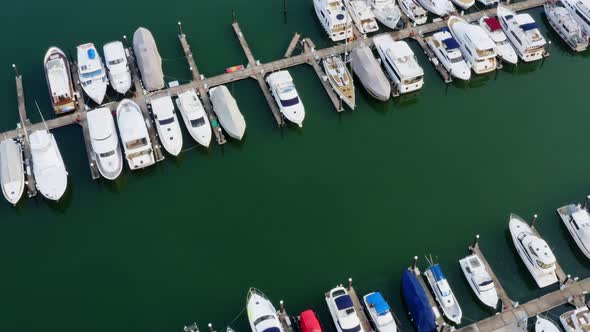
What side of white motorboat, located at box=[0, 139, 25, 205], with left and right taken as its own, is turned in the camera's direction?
front

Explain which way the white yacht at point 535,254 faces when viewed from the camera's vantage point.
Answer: facing away from the viewer and to the left of the viewer

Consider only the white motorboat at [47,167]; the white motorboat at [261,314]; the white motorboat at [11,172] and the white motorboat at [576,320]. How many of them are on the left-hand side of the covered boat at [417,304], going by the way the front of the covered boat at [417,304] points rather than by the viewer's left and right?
3

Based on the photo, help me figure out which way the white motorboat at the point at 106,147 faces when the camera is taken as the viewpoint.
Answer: facing the viewer

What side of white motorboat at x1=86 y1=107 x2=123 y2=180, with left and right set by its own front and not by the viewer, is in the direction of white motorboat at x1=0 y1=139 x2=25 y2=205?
right

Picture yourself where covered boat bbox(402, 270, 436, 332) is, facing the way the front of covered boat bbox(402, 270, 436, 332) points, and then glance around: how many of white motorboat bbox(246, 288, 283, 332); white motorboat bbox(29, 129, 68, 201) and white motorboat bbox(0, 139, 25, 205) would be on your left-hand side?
3

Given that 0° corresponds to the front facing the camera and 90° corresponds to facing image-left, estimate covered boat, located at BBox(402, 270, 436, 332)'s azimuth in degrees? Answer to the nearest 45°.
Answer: approximately 180°

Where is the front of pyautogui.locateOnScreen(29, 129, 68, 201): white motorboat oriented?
toward the camera

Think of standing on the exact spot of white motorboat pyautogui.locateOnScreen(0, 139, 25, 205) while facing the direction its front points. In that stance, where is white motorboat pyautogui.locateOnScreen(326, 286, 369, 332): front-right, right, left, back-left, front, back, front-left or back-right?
front-left

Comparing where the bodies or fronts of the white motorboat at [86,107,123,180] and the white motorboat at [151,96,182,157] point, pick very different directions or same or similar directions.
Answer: same or similar directions

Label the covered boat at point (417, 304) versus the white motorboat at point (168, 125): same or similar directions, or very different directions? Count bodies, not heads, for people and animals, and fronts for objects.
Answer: very different directions

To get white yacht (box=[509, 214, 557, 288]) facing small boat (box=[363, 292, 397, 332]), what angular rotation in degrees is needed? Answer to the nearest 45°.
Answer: approximately 90° to its left
